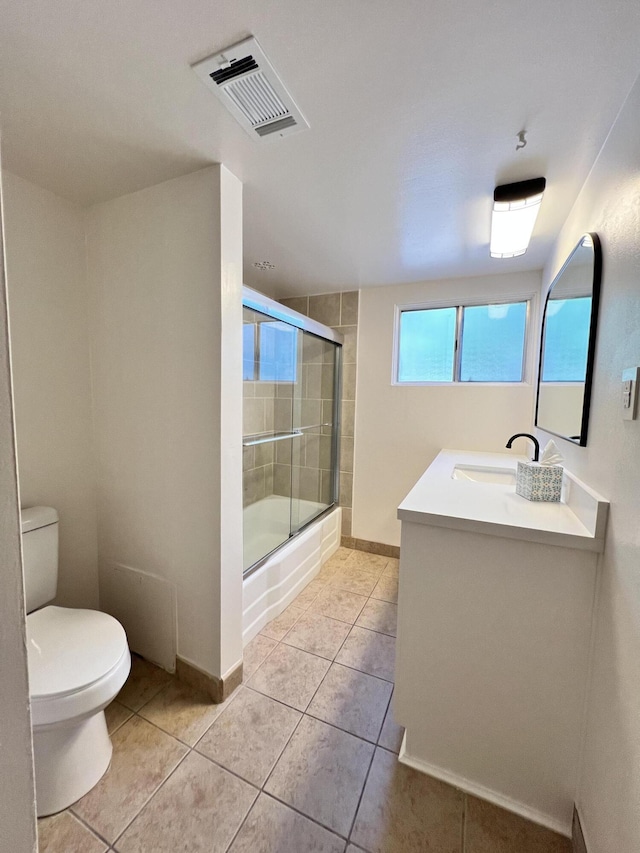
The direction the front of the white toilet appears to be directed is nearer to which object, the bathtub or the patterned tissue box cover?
the patterned tissue box cover

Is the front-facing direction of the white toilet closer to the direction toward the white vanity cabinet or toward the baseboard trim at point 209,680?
the white vanity cabinet

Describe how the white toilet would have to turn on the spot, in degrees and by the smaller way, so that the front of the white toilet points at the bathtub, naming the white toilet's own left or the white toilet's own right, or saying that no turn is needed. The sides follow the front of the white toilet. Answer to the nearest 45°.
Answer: approximately 90° to the white toilet's own left

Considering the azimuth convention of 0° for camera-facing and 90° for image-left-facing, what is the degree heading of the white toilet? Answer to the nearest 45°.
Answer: approximately 315°

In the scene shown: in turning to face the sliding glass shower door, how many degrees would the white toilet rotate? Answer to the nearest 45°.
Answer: approximately 90° to its left

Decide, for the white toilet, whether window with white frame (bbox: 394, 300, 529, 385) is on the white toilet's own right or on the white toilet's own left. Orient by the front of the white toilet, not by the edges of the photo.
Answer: on the white toilet's own left

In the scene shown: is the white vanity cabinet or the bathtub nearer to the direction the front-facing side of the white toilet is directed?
the white vanity cabinet

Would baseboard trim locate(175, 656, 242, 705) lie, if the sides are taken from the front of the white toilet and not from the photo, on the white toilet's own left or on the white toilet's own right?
on the white toilet's own left
